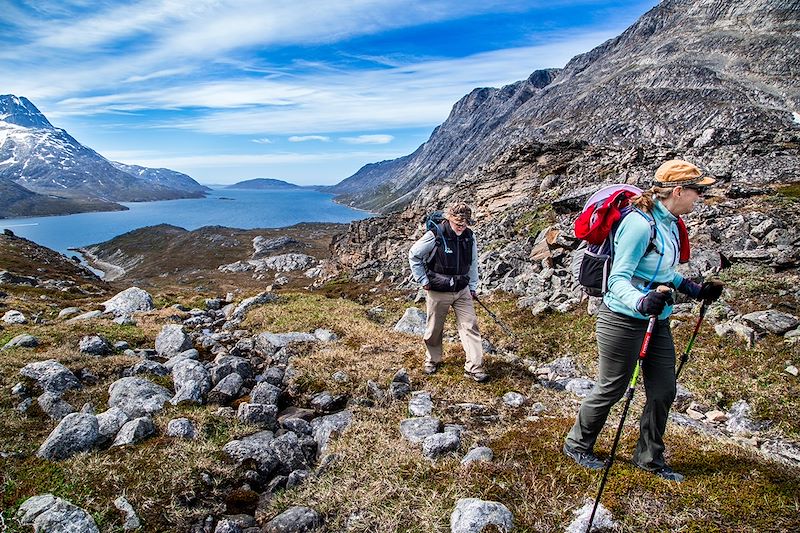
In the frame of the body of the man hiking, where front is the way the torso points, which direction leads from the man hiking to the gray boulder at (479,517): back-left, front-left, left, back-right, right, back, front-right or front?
front-right

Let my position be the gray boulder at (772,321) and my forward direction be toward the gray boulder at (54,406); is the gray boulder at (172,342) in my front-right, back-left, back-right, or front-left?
front-right

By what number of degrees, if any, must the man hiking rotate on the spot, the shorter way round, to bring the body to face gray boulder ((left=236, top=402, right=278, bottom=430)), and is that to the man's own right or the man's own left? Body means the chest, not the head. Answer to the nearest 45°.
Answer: approximately 90° to the man's own right

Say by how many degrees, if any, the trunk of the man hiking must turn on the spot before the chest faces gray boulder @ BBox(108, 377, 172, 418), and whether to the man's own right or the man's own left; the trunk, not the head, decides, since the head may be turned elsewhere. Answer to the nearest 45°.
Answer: approximately 135° to the man's own right

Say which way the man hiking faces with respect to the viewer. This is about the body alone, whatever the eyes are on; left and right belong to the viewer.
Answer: facing the viewer and to the right of the viewer

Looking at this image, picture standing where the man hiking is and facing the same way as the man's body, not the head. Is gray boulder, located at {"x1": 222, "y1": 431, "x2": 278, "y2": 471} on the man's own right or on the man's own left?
on the man's own right

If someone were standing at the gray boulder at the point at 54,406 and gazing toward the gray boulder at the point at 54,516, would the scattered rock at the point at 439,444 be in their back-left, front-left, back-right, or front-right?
front-left

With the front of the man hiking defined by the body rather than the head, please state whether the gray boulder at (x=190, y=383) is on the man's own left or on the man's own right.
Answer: on the man's own right

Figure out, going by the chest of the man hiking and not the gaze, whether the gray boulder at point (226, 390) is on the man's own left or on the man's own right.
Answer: on the man's own right

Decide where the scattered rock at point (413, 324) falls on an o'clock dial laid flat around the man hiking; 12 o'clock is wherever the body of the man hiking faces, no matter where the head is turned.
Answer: The scattered rock is roughly at 7 o'clock from the man hiking.

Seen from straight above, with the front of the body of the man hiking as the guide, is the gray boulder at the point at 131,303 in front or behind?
behind

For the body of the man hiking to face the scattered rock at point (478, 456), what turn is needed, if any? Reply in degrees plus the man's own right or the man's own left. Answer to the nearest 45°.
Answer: approximately 45° to the man's own right

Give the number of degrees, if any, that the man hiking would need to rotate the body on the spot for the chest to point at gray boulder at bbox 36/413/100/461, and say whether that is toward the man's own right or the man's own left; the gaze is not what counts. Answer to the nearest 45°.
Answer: approximately 90° to the man's own right

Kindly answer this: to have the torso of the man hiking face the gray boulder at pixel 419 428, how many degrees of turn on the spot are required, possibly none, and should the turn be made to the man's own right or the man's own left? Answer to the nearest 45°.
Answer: approximately 45° to the man's own right

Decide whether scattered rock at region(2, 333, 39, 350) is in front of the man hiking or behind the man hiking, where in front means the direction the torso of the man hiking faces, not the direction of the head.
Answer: behind
